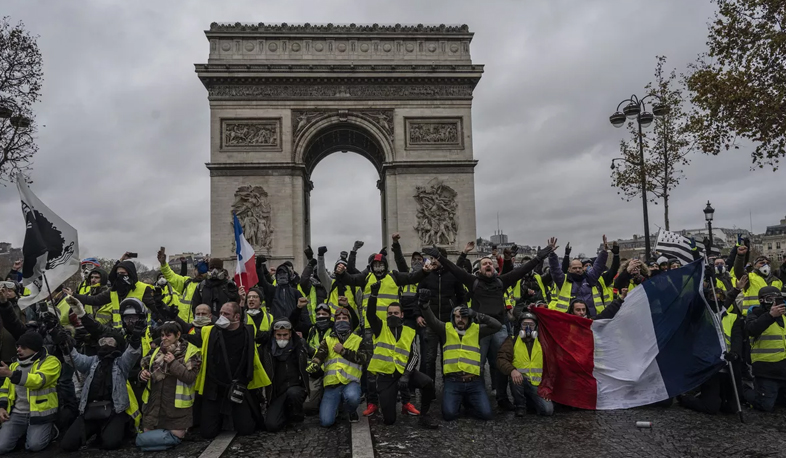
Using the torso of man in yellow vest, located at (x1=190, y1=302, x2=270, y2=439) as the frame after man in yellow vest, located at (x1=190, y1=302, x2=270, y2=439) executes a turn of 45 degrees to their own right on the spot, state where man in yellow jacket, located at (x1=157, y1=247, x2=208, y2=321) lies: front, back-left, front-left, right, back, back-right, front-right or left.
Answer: back-right

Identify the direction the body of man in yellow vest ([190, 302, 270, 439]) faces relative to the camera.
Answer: toward the camera

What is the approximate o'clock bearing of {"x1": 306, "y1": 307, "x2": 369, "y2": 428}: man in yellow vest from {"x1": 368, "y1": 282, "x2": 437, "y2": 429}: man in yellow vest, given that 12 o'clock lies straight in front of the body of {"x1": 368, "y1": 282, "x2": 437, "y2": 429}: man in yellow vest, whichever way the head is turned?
{"x1": 306, "y1": 307, "x2": 369, "y2": 428}: man in yellow vest is roughly at 3 o'clock from {"x1": 368, "y1": 282, "x2": 437, "y2": 429}: man in yellow vest.

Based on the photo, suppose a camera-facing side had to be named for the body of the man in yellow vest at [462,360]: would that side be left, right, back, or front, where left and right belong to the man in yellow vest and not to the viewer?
front

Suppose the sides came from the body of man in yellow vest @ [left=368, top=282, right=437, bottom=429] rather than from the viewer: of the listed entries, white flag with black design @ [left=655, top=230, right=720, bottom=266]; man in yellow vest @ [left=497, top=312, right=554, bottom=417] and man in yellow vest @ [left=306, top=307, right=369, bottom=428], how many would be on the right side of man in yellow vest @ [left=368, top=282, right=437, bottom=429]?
1

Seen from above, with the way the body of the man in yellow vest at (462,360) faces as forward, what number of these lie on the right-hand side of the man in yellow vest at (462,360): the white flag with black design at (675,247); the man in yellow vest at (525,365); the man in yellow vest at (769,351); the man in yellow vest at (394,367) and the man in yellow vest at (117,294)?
2

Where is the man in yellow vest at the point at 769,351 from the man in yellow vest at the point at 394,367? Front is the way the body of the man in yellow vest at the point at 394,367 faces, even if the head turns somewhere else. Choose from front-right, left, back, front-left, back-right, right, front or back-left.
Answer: left

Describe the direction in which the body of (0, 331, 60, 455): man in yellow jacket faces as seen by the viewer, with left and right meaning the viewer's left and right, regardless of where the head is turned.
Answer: facing the viewer and to the left of the viewer

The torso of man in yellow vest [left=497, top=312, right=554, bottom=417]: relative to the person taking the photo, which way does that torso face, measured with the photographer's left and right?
facing the viewer

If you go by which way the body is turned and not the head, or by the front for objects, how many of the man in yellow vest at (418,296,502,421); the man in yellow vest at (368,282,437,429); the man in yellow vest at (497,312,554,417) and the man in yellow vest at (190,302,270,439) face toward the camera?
4

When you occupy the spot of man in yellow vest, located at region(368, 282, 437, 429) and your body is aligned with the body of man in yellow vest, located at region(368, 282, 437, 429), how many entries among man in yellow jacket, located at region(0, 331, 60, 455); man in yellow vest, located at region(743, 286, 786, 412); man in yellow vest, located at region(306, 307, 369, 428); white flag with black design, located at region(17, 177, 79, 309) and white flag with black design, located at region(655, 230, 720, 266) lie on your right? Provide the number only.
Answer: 3
